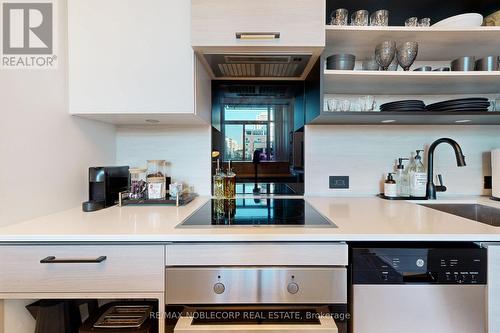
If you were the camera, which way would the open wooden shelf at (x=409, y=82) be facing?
facing the viewer

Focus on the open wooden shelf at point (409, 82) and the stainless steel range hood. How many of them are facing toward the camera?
2

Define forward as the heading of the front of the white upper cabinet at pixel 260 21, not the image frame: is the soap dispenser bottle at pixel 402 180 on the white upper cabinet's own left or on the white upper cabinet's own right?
on the white upper cabinet's own left

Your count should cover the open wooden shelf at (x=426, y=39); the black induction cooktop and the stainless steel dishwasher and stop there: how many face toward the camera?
3

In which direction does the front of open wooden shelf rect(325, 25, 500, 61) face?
toward the camera

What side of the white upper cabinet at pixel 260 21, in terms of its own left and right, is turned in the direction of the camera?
front
